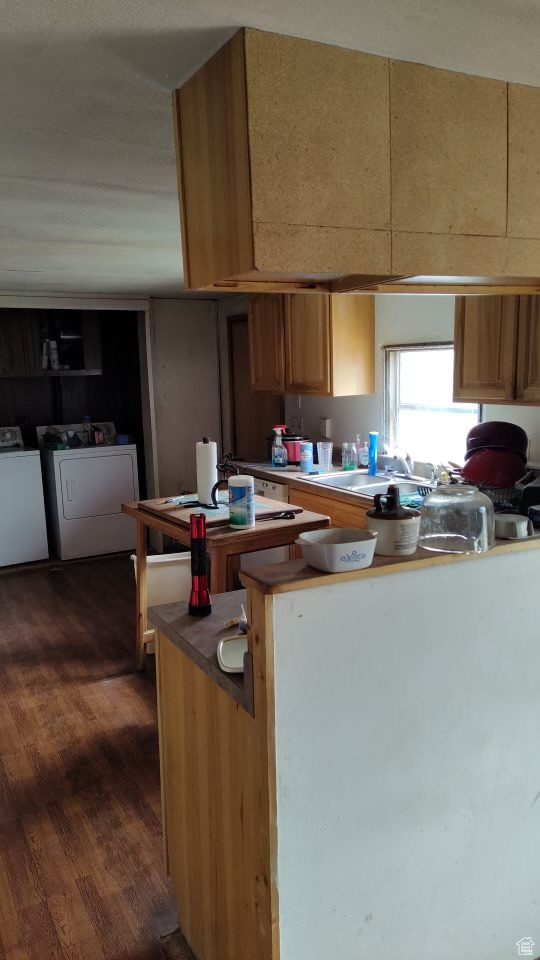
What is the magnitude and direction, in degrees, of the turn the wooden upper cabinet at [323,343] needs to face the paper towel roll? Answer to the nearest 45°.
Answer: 0° — it already faces it

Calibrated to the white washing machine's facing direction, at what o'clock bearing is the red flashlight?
The red flashlight is roughly at 12 o'clock from the white washing machine.

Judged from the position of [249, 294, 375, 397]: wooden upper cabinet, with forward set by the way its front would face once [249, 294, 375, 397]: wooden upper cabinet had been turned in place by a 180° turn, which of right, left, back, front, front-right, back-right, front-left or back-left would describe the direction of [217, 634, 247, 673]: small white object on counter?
back-right

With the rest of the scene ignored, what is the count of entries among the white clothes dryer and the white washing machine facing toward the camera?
2

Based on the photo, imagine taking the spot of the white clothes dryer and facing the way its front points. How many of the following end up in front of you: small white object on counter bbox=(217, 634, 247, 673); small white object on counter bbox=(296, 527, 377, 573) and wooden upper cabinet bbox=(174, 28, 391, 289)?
3

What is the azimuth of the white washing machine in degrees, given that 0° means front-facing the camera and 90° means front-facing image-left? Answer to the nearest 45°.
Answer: approximately 0°

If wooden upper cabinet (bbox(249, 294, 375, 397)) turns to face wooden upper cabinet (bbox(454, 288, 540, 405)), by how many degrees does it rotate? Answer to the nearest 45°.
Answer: approximately 90° to its left

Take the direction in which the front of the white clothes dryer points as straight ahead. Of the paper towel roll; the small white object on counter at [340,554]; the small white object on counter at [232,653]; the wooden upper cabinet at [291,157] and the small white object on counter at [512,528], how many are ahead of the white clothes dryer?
5

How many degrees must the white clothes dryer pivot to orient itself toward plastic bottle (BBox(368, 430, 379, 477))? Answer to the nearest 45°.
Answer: approximately 45° to its left

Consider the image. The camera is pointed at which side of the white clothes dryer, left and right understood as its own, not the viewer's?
front

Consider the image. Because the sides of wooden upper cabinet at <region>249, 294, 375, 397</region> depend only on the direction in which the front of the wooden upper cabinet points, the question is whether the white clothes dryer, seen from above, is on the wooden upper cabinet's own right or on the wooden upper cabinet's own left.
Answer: on the wooden upper cabinet's own right

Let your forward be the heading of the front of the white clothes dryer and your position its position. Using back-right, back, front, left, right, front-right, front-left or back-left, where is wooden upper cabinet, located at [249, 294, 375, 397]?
front-left
